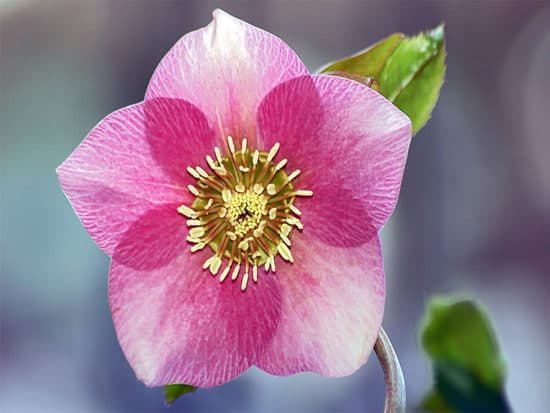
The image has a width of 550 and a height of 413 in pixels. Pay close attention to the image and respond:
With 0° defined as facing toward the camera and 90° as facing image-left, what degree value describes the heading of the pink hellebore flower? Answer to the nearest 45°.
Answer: approximately 0°
